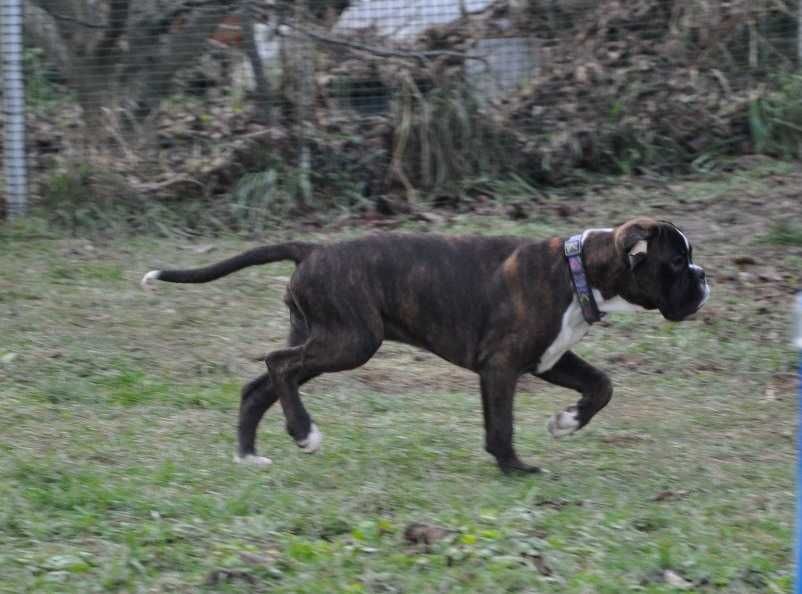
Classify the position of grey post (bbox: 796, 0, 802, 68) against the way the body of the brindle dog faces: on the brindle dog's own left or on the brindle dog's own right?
on the brindle dog's own left

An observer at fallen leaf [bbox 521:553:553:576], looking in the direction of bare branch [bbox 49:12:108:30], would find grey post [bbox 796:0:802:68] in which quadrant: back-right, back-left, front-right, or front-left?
front-right

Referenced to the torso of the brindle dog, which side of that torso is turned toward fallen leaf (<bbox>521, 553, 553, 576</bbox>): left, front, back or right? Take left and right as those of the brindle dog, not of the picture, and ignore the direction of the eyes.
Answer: right

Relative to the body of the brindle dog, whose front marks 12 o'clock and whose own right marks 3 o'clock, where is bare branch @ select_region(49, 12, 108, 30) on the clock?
The bare branch is roughly at 8 o'clock from the brindle dog.

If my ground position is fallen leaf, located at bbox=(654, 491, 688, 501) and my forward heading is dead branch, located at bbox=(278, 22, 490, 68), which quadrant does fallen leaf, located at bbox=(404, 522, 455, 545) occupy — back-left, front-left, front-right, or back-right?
back-left

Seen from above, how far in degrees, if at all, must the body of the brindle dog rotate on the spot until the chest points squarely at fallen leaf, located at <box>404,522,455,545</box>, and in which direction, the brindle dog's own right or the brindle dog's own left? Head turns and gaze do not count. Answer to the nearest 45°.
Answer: approximately 90° to the brindle dog's own right

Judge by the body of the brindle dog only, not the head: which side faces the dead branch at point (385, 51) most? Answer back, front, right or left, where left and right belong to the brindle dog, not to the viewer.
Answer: left

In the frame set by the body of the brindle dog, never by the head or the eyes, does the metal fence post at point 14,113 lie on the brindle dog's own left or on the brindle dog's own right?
on the brindle dog's own left

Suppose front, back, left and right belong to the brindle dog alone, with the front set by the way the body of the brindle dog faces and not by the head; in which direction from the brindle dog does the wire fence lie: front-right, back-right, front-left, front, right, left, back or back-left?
left

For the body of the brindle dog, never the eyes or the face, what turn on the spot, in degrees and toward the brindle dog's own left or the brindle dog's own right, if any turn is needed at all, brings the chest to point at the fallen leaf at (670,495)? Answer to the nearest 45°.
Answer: approximately 45° to the brindle dog's own right

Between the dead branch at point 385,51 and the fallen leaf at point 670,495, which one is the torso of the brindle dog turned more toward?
the fallen leaf

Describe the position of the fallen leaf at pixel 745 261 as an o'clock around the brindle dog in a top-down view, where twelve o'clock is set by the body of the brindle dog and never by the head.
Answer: The fallen leaf is roughly at 10 o'clock from the brindle dog.

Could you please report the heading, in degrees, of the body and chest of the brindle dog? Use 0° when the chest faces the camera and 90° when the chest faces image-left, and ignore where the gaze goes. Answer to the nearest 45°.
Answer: approximately 270°
